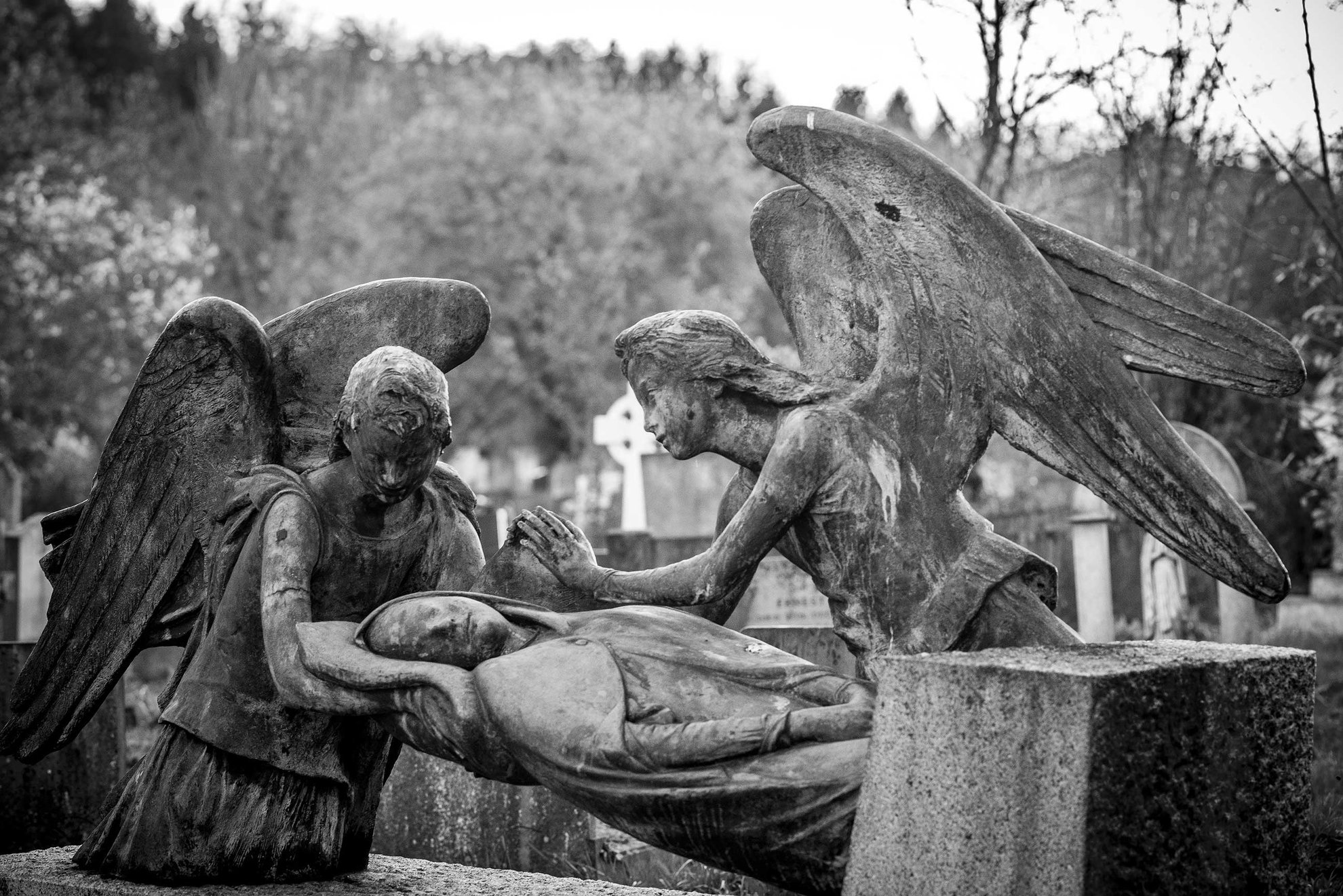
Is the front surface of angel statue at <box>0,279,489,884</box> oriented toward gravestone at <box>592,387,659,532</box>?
no

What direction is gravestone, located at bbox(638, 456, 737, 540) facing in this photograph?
toward the camera

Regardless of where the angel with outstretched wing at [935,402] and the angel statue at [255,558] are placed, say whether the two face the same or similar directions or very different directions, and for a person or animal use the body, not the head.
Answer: very different directions

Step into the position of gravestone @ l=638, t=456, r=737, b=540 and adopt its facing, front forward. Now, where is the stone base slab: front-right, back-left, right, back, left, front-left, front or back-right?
front

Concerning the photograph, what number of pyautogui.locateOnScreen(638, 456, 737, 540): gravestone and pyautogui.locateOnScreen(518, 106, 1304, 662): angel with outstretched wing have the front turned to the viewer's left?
1

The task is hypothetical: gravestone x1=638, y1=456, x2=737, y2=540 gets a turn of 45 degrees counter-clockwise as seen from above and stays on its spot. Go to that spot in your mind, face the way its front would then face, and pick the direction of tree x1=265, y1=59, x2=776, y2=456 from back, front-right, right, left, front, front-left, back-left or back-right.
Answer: back-left

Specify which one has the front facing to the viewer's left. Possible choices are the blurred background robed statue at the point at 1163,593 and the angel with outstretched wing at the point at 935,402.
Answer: the angel with outstretched wing

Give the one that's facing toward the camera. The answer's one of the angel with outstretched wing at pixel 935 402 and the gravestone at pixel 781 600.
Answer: the gravestone

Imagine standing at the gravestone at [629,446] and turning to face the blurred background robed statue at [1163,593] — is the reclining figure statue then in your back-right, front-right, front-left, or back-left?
front-right

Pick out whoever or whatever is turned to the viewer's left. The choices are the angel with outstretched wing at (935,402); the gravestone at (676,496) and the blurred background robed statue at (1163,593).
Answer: the angel with outstretched wing

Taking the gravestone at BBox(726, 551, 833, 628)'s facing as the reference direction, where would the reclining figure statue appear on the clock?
The reclining figure statue is roughly at 12 o'clock from the gravestone.

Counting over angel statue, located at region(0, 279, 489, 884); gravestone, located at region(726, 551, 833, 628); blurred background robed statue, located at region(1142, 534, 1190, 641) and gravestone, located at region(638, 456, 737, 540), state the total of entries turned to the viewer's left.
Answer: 0

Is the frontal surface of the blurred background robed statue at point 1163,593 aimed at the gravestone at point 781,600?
no

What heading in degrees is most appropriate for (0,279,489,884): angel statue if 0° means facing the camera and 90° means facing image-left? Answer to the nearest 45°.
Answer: approximately 315°

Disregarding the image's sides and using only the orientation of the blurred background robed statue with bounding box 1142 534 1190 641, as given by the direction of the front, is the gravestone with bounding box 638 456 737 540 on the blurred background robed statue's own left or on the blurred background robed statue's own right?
on the blurred background robed statue's own right

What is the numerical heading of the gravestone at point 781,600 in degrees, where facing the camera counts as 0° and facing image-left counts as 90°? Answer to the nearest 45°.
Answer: approximately 0°

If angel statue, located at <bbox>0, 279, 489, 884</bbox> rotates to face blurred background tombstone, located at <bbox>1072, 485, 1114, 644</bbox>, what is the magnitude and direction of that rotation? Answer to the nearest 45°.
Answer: approximately 90° to its left

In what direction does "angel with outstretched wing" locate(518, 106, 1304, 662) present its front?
to the viewer's left

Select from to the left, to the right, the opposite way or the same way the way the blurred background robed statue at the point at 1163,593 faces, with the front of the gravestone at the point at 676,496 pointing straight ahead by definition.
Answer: the same way

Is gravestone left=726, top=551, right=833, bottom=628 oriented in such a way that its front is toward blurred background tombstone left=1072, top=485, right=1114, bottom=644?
no
